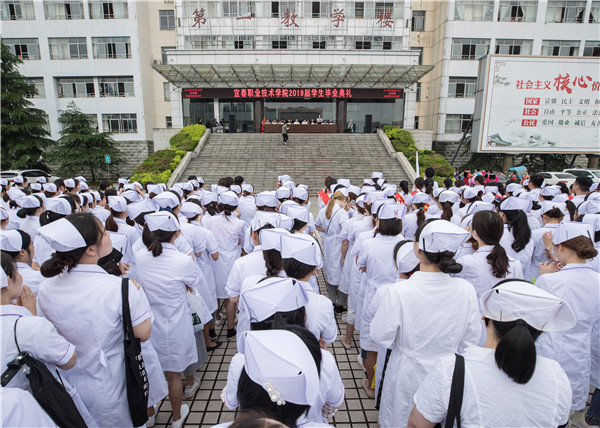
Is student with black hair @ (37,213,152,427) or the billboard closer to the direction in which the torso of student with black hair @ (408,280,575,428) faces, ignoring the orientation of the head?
the billboard

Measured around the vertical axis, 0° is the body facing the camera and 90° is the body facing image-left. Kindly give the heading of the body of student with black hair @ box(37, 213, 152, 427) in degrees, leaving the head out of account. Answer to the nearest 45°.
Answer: approximately 225°

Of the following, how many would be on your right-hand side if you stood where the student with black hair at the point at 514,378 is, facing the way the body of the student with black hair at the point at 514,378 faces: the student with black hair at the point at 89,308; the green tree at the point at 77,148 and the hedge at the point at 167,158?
0

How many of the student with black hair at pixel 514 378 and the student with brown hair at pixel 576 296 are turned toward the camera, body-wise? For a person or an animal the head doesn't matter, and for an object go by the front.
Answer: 0

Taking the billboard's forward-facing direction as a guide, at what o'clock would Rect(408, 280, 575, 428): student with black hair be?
The student with black hair is roughly at 12 o'clock from the billboard.

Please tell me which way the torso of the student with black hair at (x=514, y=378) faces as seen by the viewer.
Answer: away from the camera

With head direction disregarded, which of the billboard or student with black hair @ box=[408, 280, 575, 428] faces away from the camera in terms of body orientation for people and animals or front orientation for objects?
the student with black hair

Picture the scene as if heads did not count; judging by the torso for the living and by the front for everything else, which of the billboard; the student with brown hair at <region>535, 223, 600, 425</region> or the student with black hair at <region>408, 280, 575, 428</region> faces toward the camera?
the billboard

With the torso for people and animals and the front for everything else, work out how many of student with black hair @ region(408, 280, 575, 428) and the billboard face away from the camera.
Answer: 1

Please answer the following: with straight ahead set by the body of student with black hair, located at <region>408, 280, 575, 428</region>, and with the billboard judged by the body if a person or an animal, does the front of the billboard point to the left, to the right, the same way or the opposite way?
the opposite way

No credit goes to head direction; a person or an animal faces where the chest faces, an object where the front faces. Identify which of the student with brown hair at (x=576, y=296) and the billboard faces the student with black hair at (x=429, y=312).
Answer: the billboard

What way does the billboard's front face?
toward the camera

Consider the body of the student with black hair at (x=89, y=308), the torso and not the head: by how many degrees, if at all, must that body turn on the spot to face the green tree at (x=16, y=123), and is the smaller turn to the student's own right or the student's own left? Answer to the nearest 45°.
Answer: approximately 45° to the student's own left

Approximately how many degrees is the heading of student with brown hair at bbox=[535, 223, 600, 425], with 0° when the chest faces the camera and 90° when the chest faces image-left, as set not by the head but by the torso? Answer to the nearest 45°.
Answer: approximately 135°

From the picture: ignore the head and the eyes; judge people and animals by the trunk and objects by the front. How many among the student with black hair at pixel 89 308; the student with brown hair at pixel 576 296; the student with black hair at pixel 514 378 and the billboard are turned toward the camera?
1

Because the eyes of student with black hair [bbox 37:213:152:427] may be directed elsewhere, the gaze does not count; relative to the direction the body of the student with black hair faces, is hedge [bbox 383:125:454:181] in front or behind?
in front

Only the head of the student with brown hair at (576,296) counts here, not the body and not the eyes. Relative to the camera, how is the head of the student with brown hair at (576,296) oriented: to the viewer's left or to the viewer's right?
to the viewer's left

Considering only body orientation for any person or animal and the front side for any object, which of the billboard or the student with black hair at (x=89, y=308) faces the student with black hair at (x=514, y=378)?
the billboard

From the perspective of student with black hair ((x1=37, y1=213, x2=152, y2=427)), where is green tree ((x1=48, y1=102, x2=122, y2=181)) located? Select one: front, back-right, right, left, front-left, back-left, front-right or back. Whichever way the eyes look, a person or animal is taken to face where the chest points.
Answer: front-left

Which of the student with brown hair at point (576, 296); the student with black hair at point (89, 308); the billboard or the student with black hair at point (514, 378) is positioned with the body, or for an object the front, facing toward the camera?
the billboard
